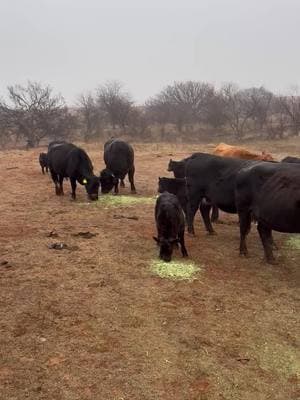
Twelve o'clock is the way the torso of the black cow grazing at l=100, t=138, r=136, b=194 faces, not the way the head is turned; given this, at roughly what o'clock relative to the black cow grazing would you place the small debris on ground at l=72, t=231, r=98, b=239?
The small debris on ground is roughly at 11 o'clock from the black cow grazing.

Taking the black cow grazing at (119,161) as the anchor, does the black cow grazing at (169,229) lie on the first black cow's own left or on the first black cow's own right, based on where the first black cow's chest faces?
on the first black cow's own left

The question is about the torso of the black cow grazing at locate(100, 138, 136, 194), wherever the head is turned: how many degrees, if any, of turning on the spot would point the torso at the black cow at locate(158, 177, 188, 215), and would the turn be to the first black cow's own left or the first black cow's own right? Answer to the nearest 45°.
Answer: approximately 45° to the first black cow's own left
